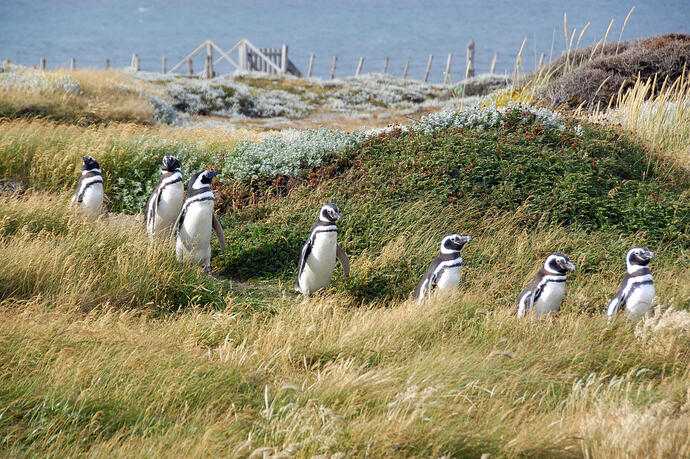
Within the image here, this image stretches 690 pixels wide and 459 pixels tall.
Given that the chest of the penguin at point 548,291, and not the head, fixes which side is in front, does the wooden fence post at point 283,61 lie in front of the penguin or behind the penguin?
behind

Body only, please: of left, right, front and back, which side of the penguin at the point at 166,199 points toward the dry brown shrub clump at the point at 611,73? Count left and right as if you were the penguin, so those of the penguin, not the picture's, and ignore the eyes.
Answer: left

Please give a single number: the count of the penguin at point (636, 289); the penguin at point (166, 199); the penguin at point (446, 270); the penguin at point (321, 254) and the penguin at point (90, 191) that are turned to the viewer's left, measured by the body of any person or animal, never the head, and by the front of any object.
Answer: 0

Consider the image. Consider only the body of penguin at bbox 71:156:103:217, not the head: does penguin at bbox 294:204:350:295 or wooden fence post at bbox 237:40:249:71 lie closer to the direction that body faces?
the penguin

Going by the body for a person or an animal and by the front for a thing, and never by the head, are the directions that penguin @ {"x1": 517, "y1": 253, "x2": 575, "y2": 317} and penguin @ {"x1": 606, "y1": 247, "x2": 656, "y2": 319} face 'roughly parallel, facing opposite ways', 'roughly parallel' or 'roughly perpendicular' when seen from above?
roughly parallel

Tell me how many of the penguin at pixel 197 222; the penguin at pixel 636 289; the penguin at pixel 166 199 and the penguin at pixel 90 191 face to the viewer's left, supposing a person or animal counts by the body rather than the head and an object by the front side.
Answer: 0

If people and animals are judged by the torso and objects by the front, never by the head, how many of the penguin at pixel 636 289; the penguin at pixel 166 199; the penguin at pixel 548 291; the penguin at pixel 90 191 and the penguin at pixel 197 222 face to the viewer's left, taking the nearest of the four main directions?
0

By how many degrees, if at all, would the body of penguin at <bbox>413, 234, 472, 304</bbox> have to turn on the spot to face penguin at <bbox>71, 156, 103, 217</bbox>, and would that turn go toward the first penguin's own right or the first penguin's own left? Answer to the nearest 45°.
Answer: approximately 180°

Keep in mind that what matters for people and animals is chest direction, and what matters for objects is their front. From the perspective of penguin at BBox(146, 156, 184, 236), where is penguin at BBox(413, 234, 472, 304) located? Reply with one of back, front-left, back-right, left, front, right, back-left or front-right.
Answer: front

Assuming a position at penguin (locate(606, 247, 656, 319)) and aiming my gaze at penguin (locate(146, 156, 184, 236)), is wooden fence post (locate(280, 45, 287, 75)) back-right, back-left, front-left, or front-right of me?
front-right

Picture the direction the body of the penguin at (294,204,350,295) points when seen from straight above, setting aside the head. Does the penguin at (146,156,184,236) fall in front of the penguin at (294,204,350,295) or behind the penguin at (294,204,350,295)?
behind

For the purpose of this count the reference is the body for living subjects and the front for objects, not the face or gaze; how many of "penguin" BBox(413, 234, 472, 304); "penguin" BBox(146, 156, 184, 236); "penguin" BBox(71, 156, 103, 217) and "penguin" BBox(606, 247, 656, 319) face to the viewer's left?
0

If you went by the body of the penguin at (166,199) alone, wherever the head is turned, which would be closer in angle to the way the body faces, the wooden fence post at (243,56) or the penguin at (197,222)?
the penguin

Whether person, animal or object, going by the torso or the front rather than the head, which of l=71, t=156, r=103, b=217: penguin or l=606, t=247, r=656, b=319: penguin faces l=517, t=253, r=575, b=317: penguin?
l=71, t=156, r=103, b=217: penguin

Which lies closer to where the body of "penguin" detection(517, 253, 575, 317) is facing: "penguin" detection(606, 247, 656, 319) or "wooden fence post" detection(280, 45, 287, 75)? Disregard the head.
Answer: the penguin

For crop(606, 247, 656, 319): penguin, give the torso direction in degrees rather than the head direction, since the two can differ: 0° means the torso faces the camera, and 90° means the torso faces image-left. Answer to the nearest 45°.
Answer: approximately 315°

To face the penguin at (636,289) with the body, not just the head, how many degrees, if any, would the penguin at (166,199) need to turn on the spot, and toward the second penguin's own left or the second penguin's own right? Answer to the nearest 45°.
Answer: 0° — it already faces it

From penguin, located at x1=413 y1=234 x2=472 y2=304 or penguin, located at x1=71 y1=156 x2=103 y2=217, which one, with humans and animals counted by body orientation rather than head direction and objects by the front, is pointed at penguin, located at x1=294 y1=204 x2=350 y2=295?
penguin, located at x1=71 y1=156 x2=103 y2=217

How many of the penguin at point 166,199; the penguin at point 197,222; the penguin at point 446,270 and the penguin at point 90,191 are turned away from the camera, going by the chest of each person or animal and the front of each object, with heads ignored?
0
